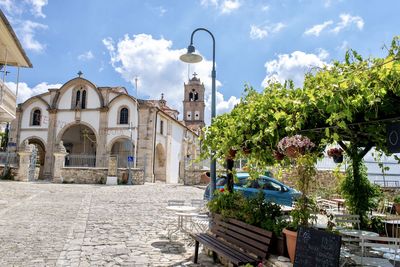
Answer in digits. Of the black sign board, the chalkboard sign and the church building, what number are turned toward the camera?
3

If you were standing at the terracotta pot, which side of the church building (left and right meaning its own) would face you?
front

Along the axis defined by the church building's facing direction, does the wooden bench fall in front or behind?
in front

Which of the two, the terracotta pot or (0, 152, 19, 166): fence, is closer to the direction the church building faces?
the terracotta pot

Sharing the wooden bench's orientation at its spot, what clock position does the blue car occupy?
The blue car is roughly at 5 o'clock from the wooden bench.

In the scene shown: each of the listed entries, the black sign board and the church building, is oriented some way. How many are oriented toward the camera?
2

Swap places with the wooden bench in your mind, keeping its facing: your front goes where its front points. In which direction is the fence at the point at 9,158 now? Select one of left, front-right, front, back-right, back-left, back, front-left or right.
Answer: right

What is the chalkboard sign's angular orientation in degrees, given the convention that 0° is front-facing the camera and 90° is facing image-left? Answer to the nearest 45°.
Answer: approximately 0°

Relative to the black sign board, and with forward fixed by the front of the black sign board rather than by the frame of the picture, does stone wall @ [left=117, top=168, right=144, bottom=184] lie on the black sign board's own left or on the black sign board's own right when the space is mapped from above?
on the black sign board's own right

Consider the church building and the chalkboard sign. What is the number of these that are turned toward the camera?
2

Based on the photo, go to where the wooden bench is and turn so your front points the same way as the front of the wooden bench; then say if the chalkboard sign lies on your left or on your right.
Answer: on your left

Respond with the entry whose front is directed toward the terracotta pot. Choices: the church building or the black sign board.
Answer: the church building

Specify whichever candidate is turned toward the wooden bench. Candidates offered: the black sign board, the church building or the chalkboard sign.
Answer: the church building

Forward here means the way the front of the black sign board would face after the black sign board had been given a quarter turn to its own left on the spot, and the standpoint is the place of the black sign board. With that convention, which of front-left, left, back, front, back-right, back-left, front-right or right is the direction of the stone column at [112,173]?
back-left

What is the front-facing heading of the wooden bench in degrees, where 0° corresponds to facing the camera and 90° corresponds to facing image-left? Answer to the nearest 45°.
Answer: approximately 45°
